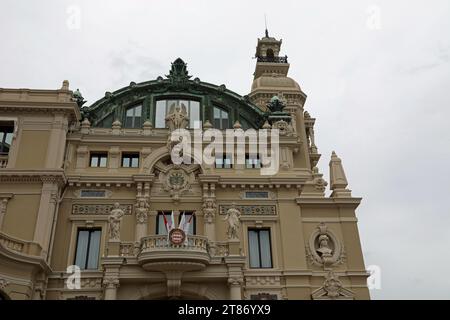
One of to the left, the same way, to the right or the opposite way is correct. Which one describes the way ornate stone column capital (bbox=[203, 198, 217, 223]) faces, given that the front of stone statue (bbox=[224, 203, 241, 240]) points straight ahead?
the same way

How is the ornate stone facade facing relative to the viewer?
toward the camera

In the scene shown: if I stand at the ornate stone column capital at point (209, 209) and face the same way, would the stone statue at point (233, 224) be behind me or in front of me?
in front

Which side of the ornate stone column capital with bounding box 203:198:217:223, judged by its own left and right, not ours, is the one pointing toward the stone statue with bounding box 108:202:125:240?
right

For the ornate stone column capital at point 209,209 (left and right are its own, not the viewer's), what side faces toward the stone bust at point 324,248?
left

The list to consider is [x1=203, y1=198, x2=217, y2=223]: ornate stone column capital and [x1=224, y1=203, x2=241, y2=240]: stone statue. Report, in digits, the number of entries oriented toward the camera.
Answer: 2

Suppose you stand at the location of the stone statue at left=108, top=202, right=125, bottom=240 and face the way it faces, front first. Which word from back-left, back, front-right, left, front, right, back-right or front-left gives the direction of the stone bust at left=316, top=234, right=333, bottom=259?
left

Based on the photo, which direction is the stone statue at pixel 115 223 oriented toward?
toward the camera

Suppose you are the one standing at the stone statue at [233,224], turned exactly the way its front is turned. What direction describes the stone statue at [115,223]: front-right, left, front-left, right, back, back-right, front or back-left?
right

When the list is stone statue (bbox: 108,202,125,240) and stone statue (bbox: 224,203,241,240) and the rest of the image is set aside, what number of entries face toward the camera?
2

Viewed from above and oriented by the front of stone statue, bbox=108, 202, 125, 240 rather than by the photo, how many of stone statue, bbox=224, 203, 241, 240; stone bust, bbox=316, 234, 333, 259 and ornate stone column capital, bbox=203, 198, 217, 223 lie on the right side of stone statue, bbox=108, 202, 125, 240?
0

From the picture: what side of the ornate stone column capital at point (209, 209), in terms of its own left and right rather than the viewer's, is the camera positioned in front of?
front

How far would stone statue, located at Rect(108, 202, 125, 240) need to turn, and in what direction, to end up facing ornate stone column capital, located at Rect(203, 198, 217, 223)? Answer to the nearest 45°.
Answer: approximately 90° to its left
